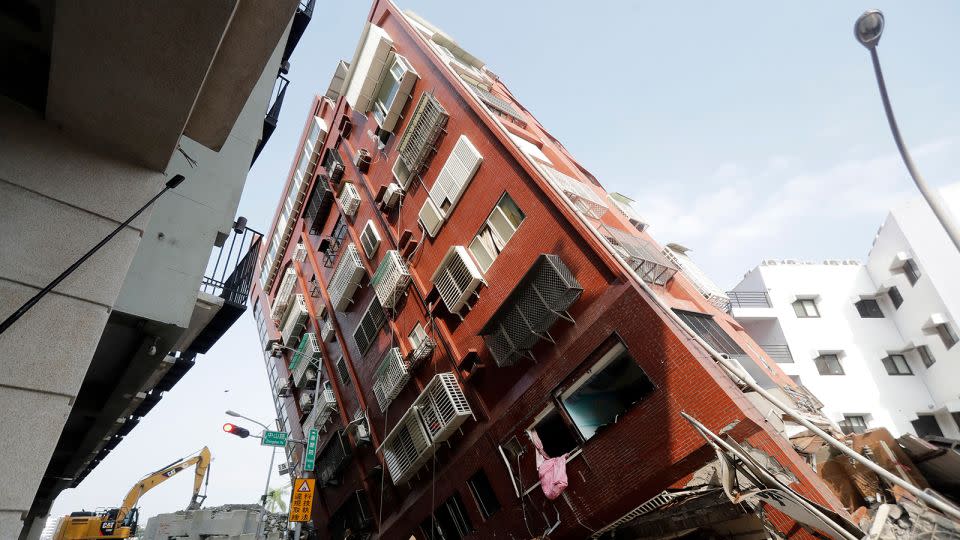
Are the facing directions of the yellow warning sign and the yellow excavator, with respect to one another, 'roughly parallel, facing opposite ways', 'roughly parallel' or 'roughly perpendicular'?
roughly perpendicular

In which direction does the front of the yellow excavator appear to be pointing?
to the viewer's right

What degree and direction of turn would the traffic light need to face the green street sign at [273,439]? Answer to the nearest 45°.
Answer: approximately 90° to its left

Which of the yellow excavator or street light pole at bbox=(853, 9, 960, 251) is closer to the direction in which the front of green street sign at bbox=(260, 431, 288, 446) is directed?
the street light pole

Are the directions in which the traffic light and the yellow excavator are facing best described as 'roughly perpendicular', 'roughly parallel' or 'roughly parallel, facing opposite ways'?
roughly perpendicular

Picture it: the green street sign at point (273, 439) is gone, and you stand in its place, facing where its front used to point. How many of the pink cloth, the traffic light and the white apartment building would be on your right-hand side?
1

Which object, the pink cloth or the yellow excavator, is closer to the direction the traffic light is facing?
the pink cloth

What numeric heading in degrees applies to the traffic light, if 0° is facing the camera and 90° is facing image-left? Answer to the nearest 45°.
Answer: approximately 0°

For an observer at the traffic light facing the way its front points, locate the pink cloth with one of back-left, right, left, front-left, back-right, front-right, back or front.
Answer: front-left
